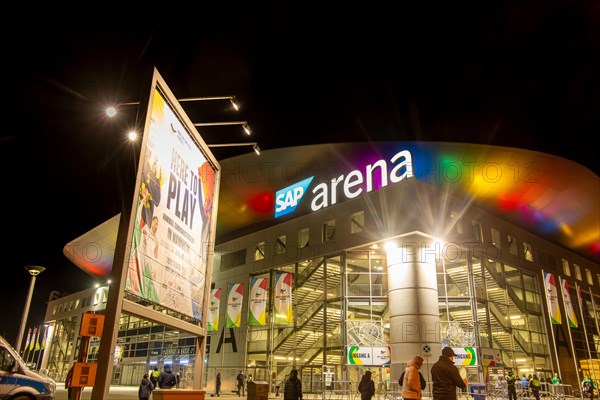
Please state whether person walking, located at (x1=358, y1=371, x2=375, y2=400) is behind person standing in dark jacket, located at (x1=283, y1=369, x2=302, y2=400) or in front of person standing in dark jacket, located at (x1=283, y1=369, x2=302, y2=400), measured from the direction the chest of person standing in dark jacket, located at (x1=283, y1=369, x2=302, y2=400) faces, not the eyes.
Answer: in front

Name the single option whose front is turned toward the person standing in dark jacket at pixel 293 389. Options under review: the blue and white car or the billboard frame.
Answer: the blue and white car

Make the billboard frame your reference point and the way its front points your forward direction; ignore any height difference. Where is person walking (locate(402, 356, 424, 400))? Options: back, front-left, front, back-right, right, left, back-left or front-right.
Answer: front-left

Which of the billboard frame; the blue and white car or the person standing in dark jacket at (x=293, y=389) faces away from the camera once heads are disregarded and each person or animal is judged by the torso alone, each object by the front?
the person standing in dark jacket

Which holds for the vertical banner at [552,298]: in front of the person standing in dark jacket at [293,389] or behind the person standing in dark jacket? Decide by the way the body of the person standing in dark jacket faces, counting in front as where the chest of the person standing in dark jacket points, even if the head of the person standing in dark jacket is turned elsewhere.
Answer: in front

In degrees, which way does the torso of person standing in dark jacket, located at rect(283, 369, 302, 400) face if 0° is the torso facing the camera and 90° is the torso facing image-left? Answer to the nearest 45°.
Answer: approximately 180°
